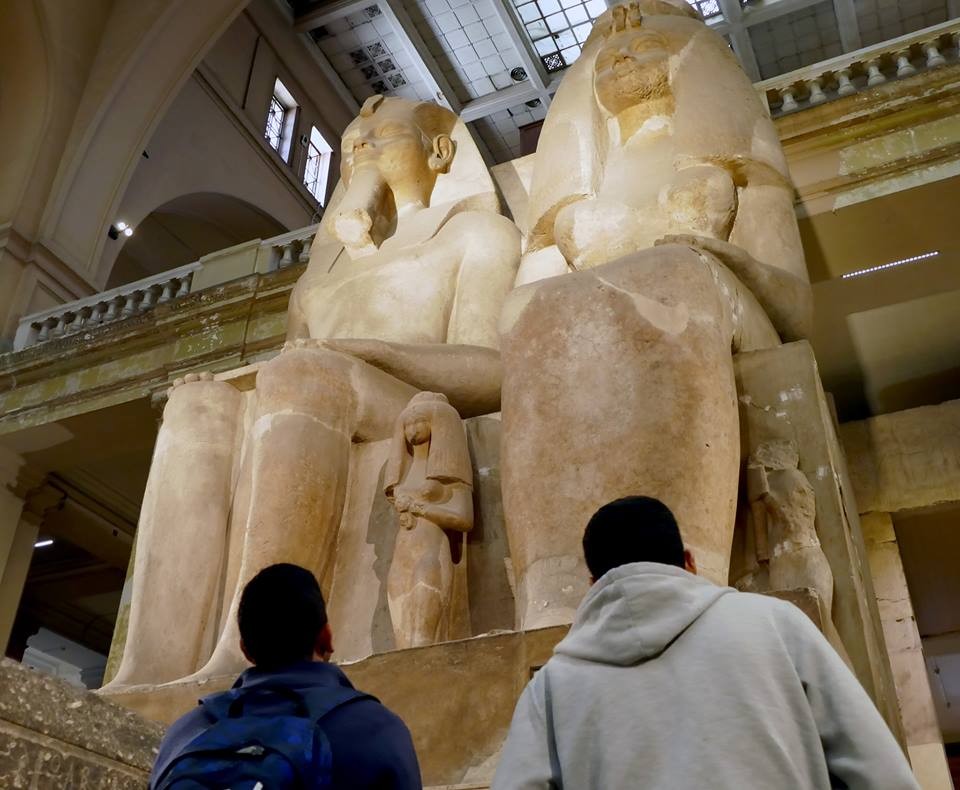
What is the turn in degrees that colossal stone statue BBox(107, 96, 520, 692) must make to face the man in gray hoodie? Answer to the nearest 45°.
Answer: approximately 45° to its left

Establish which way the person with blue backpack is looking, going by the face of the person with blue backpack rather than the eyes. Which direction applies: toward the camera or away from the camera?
away from the camera

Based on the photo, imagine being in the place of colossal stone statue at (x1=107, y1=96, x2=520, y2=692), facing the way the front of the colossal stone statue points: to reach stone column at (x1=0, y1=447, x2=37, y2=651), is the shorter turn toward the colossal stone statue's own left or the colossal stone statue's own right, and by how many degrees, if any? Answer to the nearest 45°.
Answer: approximately 135° to the colossal stone statue's own right

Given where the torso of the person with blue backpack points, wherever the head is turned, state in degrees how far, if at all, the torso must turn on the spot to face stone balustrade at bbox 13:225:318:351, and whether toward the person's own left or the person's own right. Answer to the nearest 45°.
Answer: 0° — they already face it

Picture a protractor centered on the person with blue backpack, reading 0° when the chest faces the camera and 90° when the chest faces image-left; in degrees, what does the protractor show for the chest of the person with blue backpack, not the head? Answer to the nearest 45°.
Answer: approximately 180°

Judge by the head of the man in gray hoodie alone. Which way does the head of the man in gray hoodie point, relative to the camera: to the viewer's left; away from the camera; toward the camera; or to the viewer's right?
away from the camera

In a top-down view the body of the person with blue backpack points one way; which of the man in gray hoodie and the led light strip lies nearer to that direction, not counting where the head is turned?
the led light strip

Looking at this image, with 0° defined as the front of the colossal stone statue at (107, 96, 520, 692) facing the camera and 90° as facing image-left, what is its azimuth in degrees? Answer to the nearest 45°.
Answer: approximately 45°

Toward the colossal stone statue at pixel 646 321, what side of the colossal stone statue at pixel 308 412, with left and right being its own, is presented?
left
